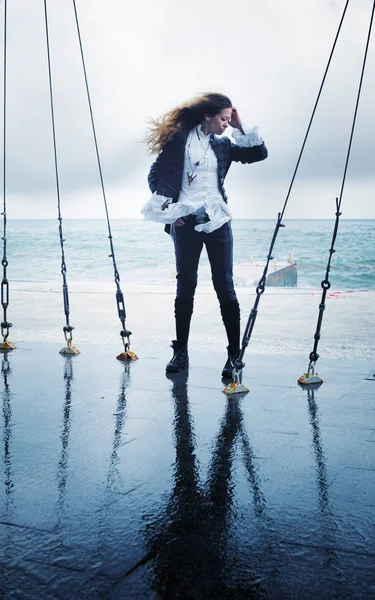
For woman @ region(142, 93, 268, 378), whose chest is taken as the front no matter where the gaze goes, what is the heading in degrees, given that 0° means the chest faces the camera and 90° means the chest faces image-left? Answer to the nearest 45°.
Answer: approximately 0°
